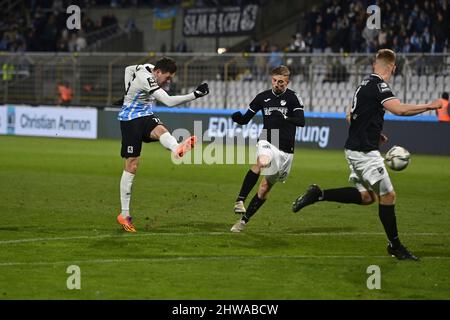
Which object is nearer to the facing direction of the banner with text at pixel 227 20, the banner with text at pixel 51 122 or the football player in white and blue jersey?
the football player in white and blue jersey

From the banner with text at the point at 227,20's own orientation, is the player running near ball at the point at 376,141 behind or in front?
in front

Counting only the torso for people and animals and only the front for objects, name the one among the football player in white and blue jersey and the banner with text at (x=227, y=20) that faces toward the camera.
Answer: the banner with text

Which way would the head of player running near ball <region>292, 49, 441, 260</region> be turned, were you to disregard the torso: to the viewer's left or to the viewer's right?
to the viewer's right

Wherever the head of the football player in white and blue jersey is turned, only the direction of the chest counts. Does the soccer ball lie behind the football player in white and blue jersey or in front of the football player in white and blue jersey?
in front

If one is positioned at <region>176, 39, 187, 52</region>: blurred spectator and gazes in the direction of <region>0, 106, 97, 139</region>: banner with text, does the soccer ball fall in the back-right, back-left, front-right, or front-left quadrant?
front-left

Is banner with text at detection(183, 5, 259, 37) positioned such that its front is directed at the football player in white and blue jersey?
yes

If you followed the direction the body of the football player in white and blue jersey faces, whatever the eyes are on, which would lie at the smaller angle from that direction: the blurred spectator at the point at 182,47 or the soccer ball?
the soccer ball

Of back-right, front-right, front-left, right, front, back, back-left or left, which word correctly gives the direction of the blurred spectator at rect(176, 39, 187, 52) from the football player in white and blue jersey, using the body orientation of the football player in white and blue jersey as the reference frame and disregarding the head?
left

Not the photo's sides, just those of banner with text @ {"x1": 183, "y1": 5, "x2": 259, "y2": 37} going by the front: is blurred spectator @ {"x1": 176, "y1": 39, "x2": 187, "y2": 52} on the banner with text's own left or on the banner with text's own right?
on the banner with text's own right

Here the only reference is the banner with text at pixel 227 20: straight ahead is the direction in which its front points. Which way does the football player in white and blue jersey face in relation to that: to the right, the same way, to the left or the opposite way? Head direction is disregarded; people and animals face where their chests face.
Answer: to the left

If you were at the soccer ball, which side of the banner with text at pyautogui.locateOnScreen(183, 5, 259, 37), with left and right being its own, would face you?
front

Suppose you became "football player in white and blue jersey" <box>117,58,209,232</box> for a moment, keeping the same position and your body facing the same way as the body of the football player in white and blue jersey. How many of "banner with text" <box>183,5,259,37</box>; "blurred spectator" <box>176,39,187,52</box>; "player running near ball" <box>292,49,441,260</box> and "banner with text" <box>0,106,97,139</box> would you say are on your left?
3

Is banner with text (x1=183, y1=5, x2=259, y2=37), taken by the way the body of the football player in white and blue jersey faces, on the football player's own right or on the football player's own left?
on the football player's own left

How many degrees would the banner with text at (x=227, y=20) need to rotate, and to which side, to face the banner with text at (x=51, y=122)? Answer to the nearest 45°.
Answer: approximately 45° to its right

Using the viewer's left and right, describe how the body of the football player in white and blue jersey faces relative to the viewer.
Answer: facing to the right of the viewer

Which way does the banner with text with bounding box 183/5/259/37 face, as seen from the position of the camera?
facing the viewer

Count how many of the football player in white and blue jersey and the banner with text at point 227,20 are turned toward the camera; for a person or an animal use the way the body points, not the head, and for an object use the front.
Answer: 1

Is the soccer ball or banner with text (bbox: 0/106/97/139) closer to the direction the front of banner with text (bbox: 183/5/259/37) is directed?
the soccer ball
